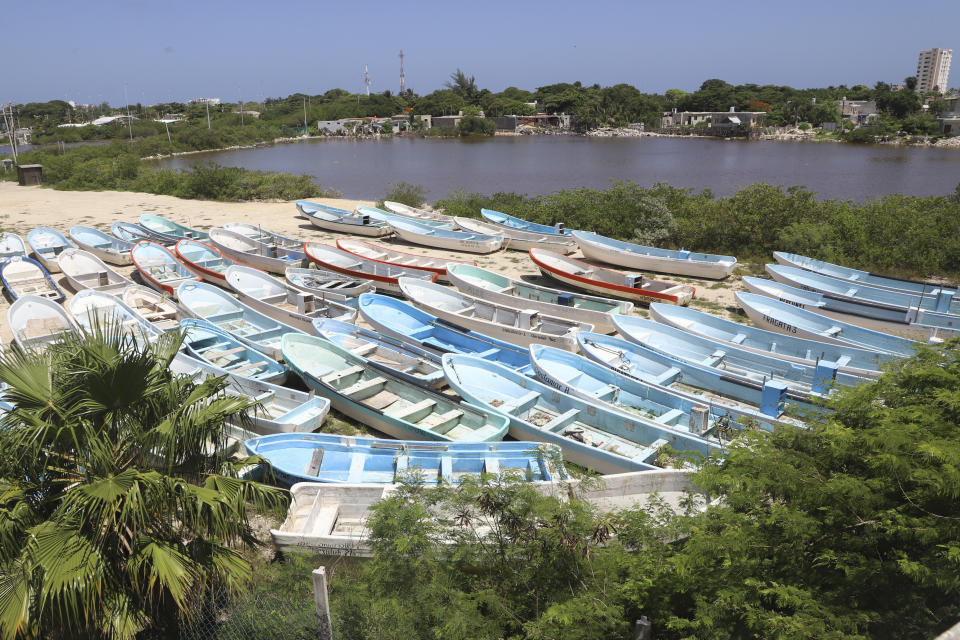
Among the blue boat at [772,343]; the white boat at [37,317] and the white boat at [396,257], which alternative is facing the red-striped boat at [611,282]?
the blue boat

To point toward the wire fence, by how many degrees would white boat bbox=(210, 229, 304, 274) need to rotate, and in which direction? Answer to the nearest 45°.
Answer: approximately 135° to its left

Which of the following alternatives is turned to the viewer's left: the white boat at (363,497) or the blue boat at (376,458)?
the blue boat

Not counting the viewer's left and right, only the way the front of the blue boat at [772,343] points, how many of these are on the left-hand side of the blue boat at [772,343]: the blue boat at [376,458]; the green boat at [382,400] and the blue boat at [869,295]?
2

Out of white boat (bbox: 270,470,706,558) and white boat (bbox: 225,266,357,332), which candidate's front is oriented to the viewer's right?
white boat (bbox: 270,470,706,558)

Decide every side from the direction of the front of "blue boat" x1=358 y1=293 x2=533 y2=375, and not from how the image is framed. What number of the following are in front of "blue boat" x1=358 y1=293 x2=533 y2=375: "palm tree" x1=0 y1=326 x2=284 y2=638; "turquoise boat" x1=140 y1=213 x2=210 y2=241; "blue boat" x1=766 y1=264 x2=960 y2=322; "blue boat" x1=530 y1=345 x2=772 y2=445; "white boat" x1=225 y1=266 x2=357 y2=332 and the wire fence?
2

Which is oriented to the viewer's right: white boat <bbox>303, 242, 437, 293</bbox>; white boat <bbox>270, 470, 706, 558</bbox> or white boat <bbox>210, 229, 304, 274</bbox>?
white boat <bbox>270, 470, 706, 558</bbox>

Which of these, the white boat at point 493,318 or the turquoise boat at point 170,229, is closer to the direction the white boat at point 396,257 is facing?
the turquoise boat

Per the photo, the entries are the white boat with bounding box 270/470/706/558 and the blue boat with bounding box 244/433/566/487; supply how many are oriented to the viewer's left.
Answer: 1

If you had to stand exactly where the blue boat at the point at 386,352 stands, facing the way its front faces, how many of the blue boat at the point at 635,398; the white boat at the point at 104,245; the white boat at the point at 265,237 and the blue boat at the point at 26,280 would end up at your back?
1

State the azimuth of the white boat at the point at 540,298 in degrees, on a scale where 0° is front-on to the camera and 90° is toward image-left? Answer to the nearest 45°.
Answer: approximately 135°

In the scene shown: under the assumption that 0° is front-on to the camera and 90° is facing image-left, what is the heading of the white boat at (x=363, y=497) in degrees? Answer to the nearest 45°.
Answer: approximately 270°

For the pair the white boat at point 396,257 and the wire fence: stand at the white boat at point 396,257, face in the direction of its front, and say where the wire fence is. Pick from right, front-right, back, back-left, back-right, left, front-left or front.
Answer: back-left

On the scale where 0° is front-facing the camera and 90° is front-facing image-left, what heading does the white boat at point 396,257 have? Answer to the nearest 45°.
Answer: approximately 135°

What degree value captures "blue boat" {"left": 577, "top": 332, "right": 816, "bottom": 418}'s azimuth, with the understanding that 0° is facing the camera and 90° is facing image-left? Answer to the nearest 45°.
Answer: approximately 135°

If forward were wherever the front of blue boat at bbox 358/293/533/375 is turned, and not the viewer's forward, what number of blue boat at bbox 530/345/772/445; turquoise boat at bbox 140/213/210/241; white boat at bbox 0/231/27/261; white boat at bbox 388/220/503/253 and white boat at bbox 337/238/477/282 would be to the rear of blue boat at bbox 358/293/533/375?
1

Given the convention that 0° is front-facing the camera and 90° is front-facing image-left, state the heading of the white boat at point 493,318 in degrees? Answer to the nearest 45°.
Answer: approximately 135°
